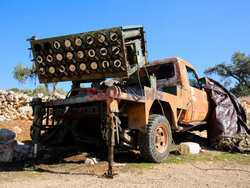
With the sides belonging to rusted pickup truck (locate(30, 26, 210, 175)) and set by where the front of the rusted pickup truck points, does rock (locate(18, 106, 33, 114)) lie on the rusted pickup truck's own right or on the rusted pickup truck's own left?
on the rusted pickup truck's own left

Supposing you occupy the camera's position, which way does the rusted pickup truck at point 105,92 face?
facing away from the viewer and to the right of the viewer

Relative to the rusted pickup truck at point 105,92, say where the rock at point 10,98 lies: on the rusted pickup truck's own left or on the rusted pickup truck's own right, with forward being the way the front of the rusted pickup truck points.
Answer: on the rusted pickup truck's own left
